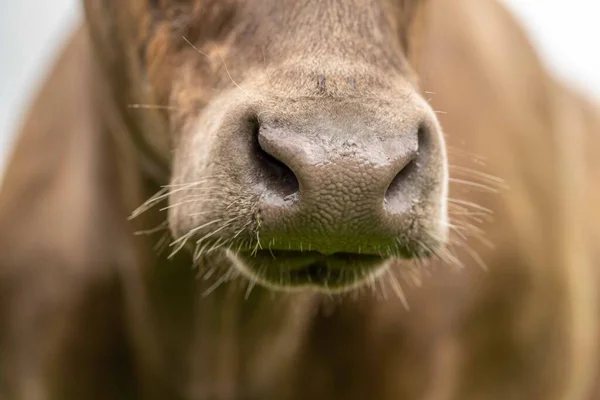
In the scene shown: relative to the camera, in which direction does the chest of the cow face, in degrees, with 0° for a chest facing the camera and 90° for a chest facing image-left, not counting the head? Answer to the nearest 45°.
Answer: approximately 0°
